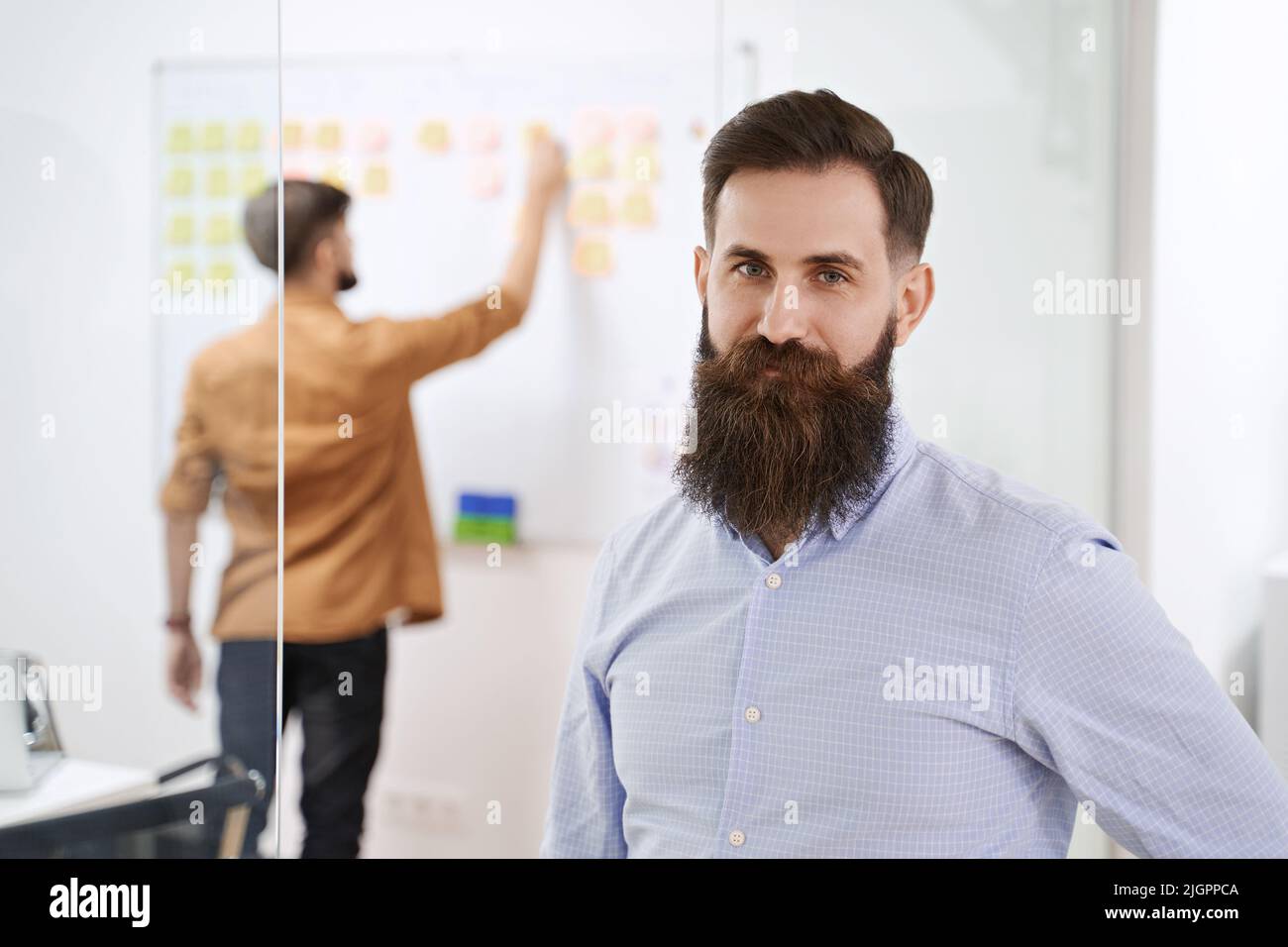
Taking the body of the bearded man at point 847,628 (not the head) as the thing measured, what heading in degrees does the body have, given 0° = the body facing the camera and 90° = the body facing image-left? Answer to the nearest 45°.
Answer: approximately 45°

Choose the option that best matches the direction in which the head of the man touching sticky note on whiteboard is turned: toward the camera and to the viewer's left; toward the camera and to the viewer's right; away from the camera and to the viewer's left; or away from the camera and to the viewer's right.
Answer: away from the camera and to the viewer's right
